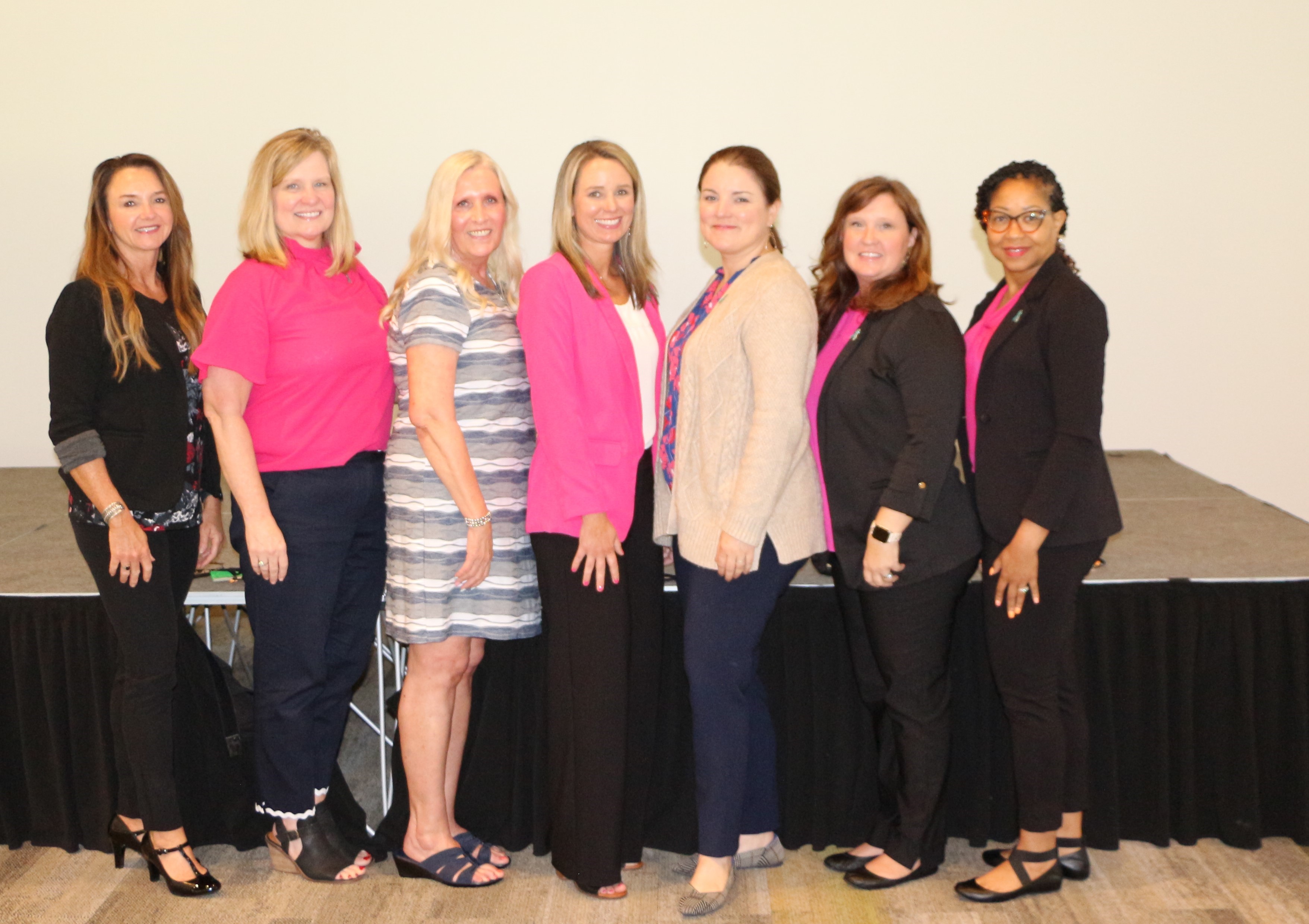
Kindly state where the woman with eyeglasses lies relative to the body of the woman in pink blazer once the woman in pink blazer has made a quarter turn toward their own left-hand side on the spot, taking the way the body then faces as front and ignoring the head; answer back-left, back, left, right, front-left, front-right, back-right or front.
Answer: front-right

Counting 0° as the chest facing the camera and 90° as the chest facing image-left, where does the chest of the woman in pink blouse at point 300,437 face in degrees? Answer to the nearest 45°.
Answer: approximately 315°

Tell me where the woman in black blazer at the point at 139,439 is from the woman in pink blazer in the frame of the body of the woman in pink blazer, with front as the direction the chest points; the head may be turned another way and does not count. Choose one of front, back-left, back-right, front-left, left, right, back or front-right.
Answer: back-right

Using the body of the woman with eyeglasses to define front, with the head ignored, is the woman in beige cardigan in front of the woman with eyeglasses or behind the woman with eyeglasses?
in front

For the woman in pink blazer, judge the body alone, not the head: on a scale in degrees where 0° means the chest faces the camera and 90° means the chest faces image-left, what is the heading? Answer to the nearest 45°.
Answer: approximately 315°

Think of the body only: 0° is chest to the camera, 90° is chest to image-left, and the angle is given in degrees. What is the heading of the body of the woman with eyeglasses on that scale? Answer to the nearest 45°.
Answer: approximately 45°

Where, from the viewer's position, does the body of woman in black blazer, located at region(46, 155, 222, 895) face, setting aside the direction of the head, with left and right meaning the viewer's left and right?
facing the viewer and to the right of the viewer

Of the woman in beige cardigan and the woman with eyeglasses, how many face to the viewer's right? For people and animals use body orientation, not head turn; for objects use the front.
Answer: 0
